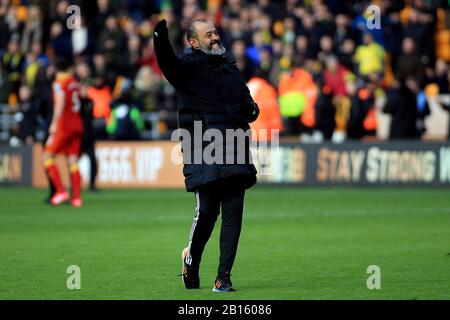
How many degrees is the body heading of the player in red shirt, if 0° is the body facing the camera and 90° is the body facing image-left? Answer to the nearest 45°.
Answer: approximately 135°

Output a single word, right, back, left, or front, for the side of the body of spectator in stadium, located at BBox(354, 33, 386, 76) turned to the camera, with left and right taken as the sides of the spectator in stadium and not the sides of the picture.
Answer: front

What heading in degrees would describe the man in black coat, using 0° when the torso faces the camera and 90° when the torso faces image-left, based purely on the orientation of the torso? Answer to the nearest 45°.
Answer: approximately 315°

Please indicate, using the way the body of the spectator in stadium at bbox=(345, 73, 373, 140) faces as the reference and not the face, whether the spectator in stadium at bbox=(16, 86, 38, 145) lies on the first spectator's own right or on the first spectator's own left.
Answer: on the first spectator's own right

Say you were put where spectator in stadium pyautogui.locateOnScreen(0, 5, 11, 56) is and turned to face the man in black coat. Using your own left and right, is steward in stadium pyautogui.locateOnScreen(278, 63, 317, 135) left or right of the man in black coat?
left

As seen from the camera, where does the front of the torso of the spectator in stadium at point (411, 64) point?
toward the camera

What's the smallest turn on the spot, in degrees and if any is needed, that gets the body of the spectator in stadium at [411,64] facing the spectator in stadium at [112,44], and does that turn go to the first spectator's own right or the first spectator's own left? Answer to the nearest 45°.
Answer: approximately 90° to the first spectator's own right
